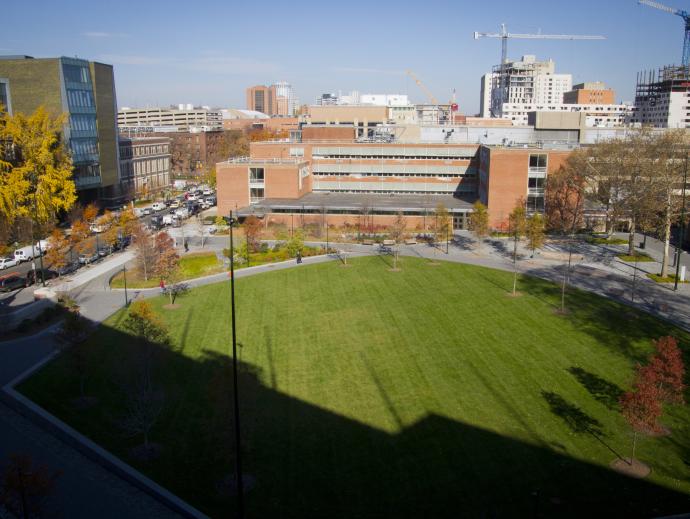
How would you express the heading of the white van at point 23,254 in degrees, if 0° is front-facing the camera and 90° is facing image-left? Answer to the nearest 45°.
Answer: approximately 45°

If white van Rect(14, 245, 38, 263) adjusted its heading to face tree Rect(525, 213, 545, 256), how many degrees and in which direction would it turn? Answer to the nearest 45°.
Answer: approximately 90° to its left

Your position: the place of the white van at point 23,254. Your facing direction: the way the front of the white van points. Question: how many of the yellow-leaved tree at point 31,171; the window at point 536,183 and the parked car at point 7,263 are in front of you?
1

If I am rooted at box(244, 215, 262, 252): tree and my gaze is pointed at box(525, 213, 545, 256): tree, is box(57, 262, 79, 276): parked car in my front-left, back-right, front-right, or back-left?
back-right

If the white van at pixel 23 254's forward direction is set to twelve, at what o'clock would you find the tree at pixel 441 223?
The tree is roughly at 8 o'clock from the white van.

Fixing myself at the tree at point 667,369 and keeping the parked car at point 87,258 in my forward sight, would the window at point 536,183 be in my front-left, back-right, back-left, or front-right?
front-right

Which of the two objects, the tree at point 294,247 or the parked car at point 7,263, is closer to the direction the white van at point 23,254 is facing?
the parked car

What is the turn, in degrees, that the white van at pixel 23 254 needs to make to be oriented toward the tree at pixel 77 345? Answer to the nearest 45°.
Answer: approximately 45° to its left
